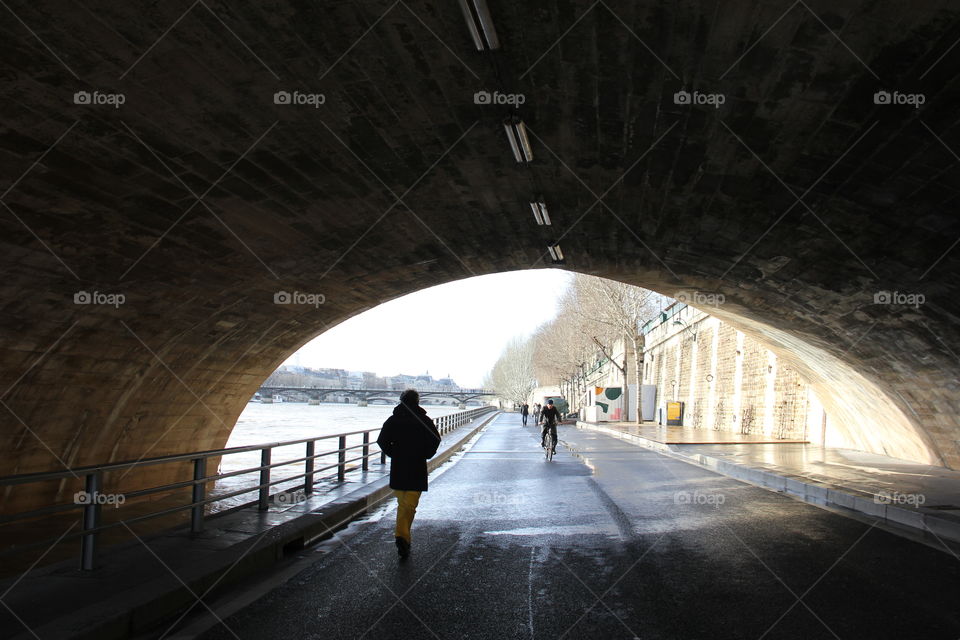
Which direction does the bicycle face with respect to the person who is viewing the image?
facing the viewer

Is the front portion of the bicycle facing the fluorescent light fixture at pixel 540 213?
yes

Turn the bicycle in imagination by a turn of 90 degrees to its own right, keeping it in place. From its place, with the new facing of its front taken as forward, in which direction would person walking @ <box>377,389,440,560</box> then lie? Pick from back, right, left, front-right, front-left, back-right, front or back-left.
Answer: left

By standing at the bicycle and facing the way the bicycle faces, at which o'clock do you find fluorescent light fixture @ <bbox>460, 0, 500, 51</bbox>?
The fluorescent light fixture is roughly at 12 o'clock from the bicycle.

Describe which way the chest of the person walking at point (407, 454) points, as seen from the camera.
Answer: away from the camera
